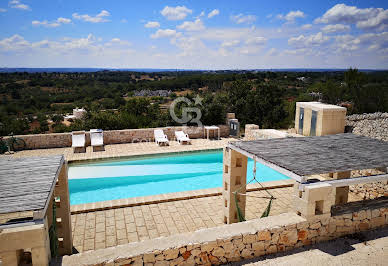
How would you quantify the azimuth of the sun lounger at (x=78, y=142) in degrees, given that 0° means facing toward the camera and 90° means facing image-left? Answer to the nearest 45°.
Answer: approximately 0°

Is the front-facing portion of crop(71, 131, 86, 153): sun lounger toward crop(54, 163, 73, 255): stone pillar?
yes

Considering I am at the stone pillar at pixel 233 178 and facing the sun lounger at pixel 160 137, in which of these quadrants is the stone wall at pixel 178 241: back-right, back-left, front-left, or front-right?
back-left

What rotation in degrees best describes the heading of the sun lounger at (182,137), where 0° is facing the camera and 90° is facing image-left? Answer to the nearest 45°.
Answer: approximately 315°

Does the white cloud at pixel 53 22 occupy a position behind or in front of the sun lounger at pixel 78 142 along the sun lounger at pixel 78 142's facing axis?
behind

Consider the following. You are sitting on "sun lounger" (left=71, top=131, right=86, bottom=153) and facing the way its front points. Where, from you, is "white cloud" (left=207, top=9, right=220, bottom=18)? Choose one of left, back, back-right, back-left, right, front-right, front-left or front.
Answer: back-left

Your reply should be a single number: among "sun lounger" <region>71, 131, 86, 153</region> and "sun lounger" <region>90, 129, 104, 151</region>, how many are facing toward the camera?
2

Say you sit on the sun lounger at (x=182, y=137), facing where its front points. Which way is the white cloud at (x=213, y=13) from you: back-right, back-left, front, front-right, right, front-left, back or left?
back-left

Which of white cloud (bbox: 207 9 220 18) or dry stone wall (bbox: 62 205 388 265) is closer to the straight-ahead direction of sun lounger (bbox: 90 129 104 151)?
the dry stone wall
